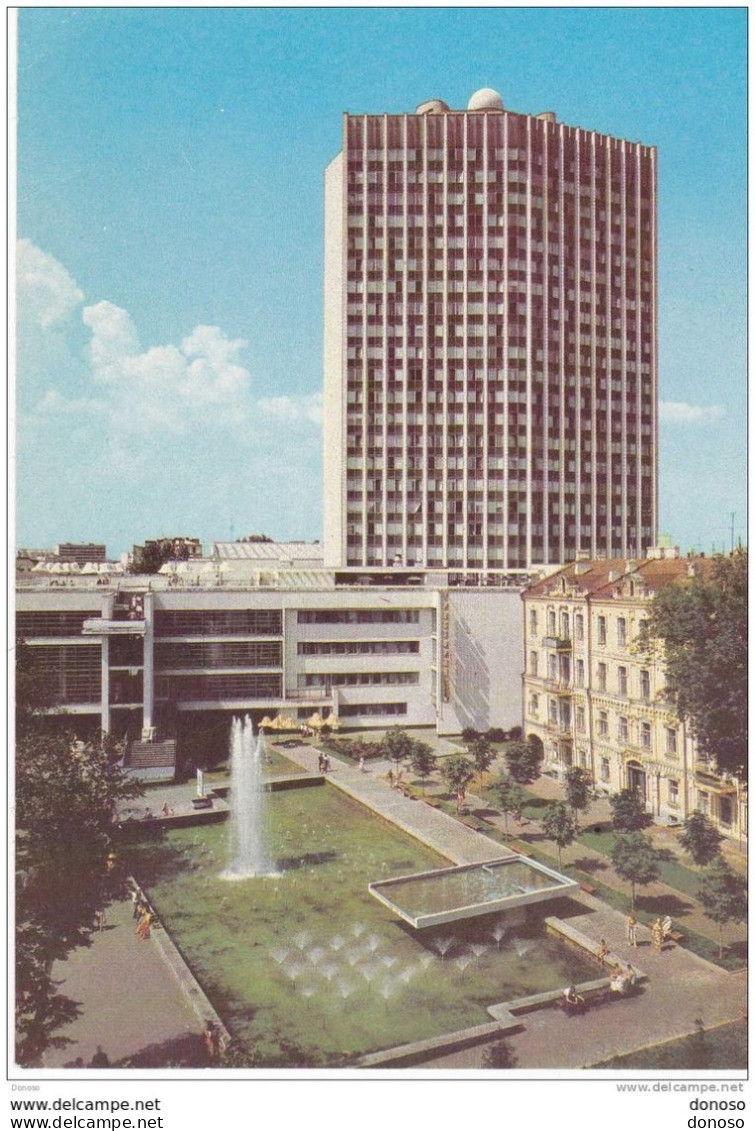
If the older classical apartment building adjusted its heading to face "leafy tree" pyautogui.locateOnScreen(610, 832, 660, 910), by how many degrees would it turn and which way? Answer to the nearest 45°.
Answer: approximately 45° to its left

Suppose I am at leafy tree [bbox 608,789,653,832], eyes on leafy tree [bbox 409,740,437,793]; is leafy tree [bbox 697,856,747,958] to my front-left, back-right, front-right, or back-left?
back-left

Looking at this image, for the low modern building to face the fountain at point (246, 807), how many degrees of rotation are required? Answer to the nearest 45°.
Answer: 0° — it already faces it

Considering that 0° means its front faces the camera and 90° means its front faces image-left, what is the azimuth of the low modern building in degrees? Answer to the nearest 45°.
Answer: approximately 0°

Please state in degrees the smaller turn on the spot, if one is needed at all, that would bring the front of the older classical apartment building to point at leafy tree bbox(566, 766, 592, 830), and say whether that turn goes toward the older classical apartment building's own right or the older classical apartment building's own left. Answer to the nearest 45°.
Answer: approximately 45° to the older classical apartment building's own left

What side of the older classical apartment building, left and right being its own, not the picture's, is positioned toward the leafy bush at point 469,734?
right

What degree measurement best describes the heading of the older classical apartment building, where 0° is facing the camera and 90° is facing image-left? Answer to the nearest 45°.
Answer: approximately 45°

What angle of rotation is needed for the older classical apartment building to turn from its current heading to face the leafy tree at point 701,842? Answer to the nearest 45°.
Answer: approximately 45° to its left
